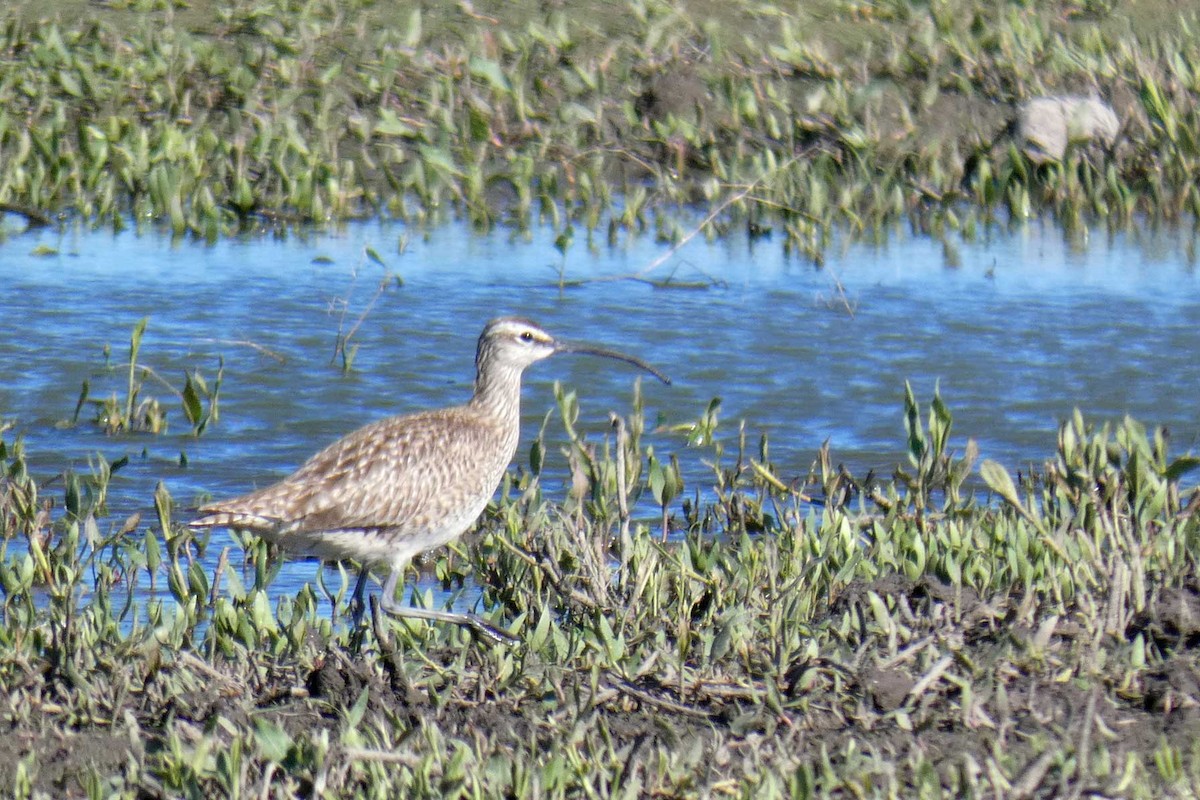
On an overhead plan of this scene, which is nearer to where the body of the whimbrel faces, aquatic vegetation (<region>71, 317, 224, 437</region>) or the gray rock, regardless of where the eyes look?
the gray rock

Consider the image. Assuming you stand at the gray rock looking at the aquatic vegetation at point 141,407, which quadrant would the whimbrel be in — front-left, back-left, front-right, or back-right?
front-left

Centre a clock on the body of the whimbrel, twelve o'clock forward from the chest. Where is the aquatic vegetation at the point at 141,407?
The aquatic vegetation is roughly at 8 o'clock from the whimbrel.

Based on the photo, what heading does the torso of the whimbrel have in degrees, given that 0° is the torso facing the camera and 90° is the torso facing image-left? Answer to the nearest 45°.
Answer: approximately 270°

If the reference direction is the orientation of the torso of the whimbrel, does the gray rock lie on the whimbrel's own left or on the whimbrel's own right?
on the whimbrel's own left

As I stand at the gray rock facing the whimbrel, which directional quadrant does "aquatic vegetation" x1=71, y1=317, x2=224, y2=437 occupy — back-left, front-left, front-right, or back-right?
front-right
